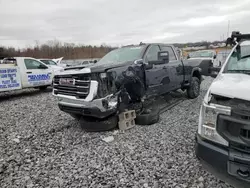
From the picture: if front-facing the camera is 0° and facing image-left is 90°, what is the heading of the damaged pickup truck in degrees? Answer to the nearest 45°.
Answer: approximately 45°

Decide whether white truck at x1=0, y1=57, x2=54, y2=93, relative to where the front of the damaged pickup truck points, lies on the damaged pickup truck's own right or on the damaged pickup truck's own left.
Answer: on the damaged pickup truck's own right
